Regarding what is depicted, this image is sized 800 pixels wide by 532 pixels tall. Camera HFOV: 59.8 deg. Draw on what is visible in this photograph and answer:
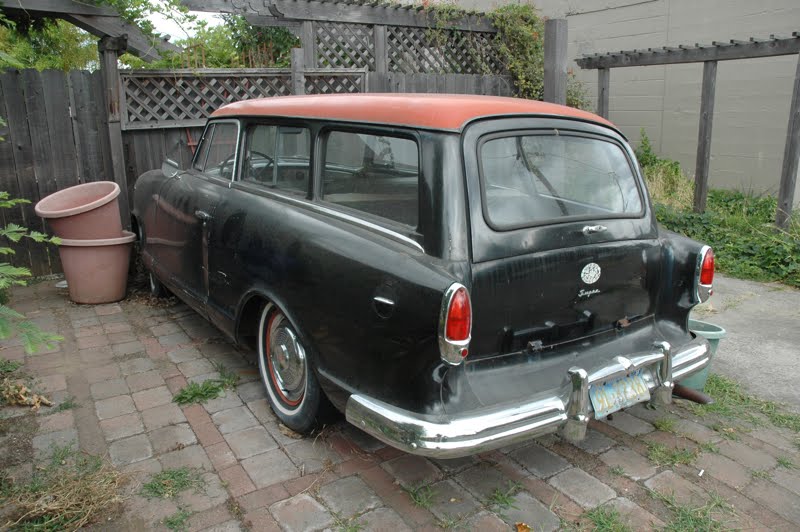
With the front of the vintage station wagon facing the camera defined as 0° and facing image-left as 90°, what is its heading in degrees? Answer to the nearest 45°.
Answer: approximately 135°

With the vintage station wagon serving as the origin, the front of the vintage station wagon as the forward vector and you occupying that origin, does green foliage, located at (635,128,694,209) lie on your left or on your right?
on your right

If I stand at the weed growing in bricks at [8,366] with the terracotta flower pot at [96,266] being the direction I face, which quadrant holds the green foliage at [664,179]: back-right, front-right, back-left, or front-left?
front-right

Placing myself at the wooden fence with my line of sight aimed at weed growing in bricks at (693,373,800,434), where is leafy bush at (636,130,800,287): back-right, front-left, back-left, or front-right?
front-left

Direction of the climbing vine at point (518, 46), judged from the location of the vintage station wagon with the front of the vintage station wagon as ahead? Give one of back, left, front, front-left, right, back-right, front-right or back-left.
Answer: front-right

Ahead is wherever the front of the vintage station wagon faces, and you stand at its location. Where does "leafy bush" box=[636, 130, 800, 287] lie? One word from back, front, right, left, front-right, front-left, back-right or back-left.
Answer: right

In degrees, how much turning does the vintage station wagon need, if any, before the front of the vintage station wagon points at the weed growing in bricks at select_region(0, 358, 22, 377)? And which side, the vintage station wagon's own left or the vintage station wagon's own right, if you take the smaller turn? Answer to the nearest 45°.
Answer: approximately 45° to the vintage station wagon's own left
